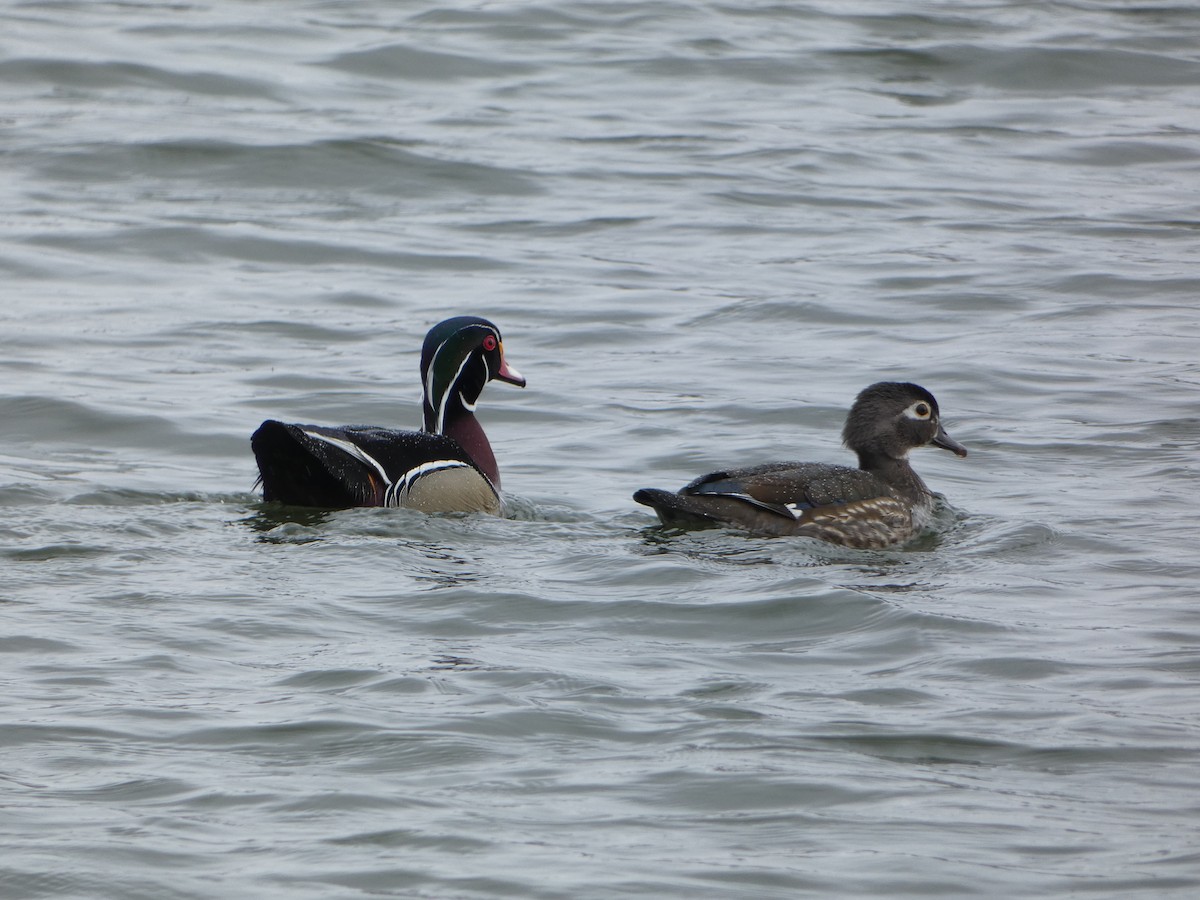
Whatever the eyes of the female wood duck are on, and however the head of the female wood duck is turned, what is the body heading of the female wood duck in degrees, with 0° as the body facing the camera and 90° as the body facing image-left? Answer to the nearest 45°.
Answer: approximately 270°

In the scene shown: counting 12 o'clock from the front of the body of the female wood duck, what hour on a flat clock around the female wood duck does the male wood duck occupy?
The male wood duck is roughly at 6 o'clock from the female wood duck.
